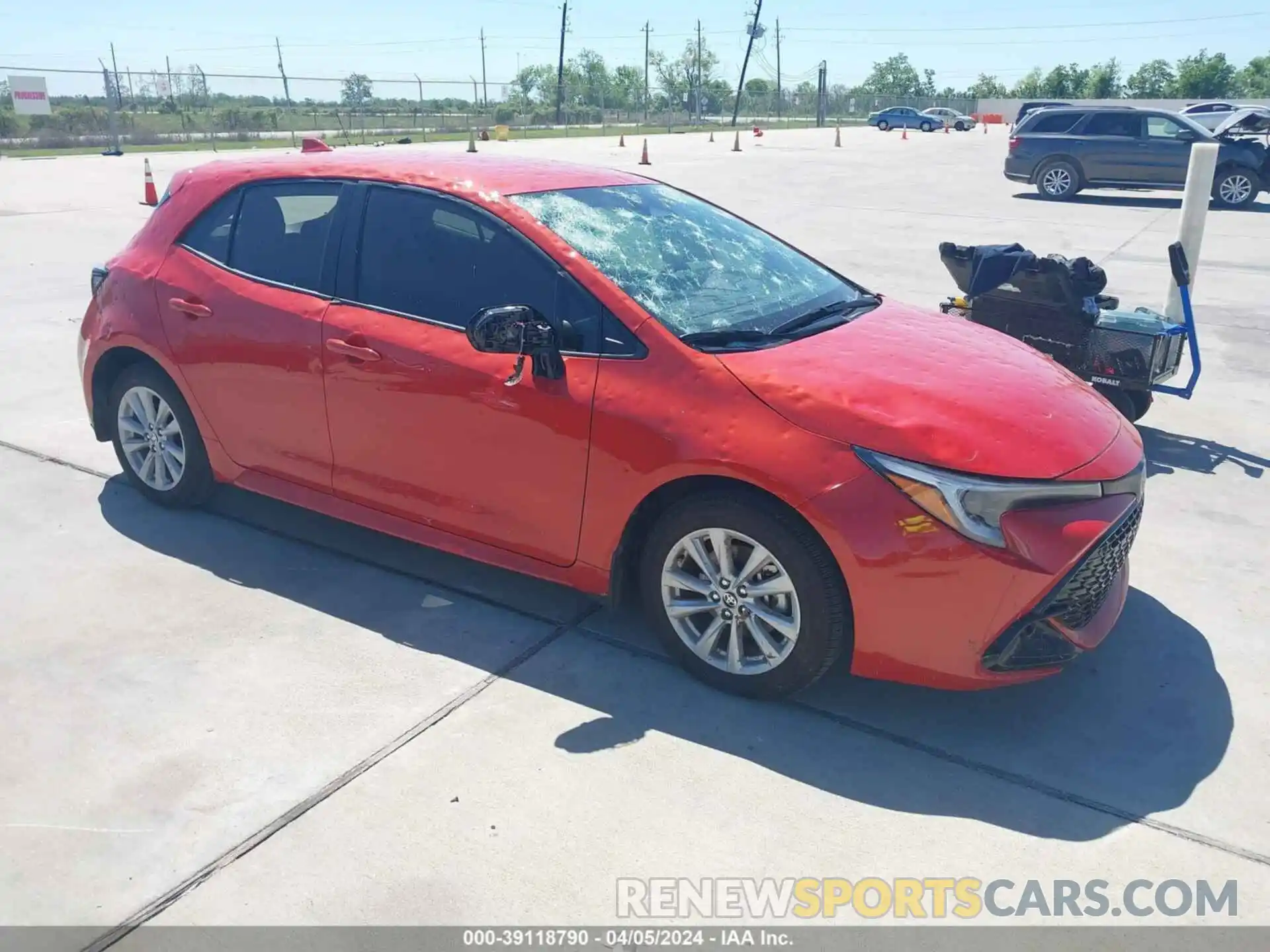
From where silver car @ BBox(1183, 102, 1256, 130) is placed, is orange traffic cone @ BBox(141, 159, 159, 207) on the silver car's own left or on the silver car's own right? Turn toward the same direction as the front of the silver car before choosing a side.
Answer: on the silver car's own right

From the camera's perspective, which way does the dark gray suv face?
to the viewer's right

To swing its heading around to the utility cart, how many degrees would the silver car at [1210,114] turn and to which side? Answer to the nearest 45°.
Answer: approximately 90° to its right

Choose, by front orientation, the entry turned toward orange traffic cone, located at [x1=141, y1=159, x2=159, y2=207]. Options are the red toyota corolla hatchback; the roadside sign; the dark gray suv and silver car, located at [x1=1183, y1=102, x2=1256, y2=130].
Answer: the roadside sign

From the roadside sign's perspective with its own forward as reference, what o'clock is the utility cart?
The utility cart is roughly at 12 o'clock from the roadside sign.

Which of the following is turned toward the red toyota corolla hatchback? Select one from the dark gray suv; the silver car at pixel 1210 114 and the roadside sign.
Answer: the roadside sign

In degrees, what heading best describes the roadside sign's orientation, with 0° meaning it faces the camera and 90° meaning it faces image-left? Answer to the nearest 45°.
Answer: approximately 0°

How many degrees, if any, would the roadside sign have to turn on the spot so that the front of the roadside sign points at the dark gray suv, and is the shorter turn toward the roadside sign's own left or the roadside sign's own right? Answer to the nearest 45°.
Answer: approximately 45° to the roadside sign's own left

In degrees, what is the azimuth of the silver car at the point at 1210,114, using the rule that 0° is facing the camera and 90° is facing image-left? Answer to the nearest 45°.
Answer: approximately 270°

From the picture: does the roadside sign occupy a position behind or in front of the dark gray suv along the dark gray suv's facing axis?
behind
